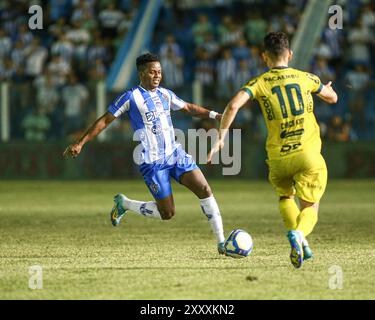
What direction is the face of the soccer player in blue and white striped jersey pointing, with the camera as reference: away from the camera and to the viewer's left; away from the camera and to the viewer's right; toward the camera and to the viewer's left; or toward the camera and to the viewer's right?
toward the camera and to the viewer's right

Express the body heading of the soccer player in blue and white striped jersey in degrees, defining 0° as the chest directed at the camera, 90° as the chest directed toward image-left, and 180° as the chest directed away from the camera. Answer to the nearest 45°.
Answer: approximately 315°
